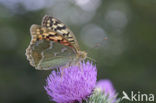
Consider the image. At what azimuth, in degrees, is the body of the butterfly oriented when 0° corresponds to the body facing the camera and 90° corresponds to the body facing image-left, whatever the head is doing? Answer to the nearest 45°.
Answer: approximately 270°
